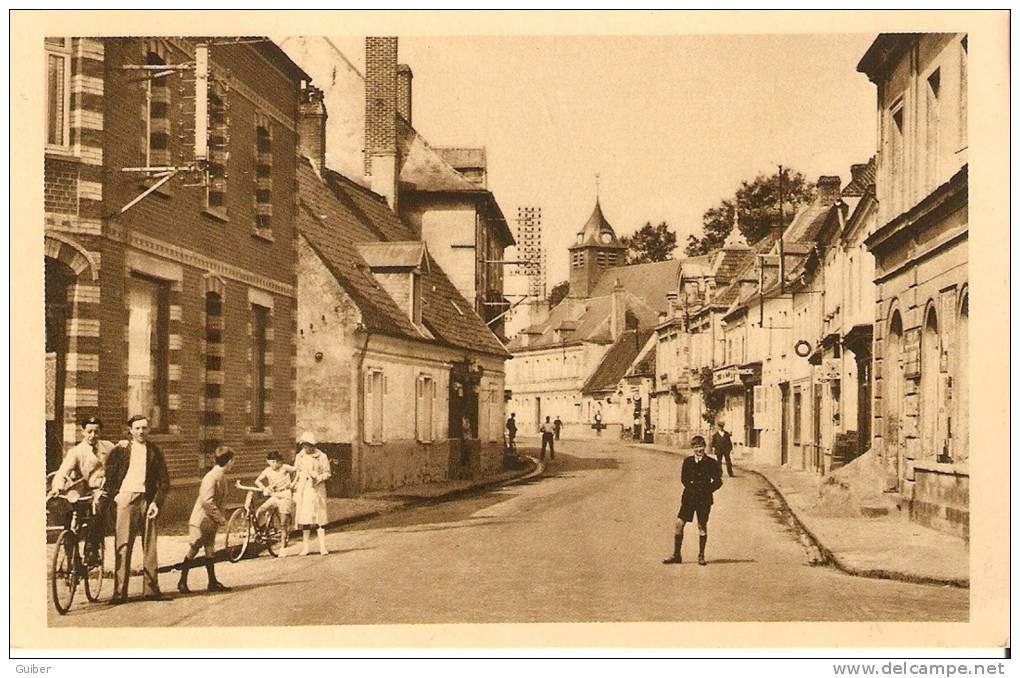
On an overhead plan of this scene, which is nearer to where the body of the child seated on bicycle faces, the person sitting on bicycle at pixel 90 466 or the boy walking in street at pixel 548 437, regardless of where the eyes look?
the person sitting on bicycle

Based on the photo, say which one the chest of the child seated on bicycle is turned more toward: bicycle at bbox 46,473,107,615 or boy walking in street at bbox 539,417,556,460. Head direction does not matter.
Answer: the bicycle

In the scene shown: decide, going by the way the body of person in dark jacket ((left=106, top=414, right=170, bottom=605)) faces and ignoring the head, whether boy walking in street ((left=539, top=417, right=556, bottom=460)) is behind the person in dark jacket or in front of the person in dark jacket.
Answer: behind

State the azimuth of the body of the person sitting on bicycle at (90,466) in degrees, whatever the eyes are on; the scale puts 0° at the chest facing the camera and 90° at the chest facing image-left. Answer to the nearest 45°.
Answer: approximately 0°

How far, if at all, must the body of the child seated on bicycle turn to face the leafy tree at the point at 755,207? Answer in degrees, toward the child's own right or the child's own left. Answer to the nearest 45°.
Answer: approximately 135° to the child's own left

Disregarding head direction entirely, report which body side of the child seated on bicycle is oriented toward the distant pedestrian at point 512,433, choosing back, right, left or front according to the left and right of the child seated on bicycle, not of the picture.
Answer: back

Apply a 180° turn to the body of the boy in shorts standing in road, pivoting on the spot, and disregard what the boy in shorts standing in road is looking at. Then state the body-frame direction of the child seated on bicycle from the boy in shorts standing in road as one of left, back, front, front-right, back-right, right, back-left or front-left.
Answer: left

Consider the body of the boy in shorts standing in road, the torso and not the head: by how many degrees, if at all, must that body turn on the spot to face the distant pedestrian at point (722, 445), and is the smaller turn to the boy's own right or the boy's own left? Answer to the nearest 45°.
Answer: approximately 180°
